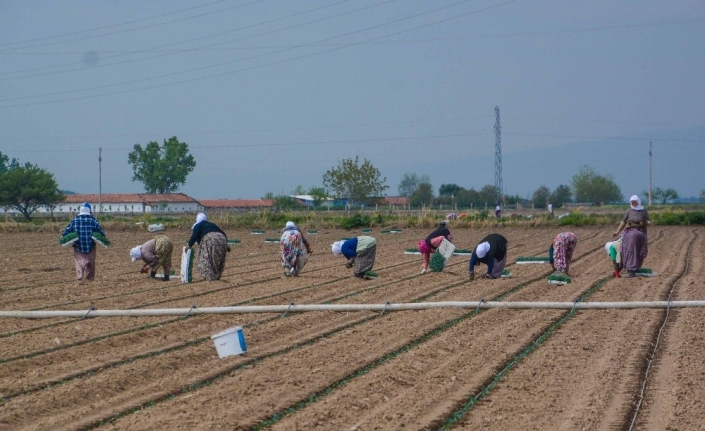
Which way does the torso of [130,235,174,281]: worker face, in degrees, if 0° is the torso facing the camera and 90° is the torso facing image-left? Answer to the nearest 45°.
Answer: approximately 90°

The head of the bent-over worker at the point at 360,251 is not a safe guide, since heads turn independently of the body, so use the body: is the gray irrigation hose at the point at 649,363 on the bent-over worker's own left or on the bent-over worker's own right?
on the bent-over worker's own left

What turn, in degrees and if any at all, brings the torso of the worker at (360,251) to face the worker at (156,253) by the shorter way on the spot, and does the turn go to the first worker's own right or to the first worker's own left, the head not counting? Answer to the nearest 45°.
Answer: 0° — they already face them

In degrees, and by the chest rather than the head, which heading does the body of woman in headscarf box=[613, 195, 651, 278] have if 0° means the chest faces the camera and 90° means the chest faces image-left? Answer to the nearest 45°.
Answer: approximately 0°

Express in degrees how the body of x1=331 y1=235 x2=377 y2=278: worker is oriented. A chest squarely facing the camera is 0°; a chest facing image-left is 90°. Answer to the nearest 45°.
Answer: approximately 90°

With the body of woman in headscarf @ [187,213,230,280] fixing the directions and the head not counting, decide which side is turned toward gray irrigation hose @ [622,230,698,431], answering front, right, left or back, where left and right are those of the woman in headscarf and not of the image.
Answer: back

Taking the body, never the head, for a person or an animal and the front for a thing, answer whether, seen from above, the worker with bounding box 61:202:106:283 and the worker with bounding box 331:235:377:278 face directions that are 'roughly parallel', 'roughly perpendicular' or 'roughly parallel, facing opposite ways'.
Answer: roughly perpendicular

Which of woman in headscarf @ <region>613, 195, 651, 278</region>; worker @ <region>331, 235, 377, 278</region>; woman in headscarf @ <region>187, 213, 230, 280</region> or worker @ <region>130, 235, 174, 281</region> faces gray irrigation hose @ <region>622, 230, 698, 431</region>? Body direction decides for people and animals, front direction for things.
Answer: woman in headscarf @ <region>613, 195, 651, 278</region>
